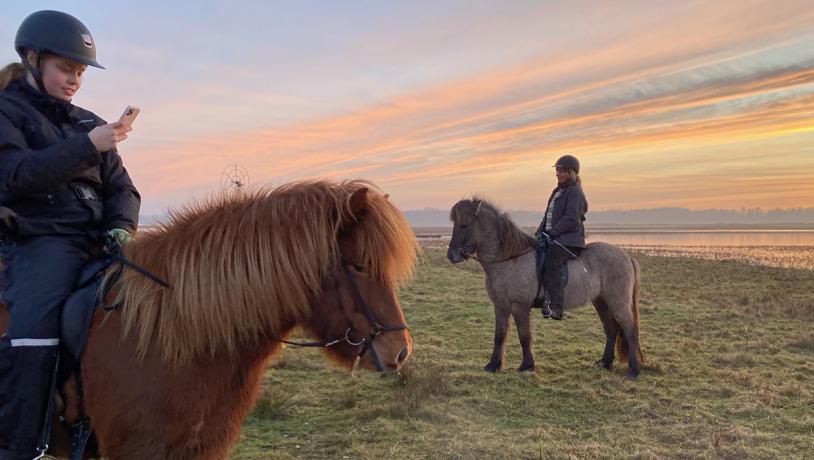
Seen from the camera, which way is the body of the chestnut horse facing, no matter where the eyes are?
to the viewer's right

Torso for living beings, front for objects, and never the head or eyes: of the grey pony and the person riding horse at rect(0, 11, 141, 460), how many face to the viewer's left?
1

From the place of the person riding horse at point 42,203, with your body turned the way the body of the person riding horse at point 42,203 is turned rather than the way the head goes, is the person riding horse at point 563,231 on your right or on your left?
on your left

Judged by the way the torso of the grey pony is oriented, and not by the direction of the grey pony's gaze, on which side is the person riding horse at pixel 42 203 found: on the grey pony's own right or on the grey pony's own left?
on the grey pony's own left

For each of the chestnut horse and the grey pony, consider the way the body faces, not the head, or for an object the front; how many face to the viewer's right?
1

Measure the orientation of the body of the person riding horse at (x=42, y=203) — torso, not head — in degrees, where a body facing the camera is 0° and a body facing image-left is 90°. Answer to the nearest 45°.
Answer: approximately 315°

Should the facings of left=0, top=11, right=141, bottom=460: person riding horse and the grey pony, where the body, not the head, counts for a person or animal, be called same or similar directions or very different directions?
very different directions

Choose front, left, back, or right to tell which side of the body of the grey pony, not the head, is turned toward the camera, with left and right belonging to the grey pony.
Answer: left

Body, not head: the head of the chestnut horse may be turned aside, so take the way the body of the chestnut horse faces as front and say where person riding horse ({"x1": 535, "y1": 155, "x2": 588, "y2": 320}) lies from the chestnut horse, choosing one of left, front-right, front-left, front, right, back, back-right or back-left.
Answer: front-left

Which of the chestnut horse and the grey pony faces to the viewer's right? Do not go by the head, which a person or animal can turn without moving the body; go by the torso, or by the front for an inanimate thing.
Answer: the chestnut horse

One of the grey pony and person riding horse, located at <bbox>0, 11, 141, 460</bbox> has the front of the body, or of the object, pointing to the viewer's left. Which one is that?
the grey pony

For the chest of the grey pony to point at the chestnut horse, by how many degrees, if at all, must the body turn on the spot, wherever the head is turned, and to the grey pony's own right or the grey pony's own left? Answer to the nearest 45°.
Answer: approximately 90° to the grey pony's own left
